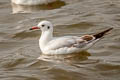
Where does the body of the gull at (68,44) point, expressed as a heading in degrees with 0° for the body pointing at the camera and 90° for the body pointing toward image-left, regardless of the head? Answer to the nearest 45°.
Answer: approximately 90°
